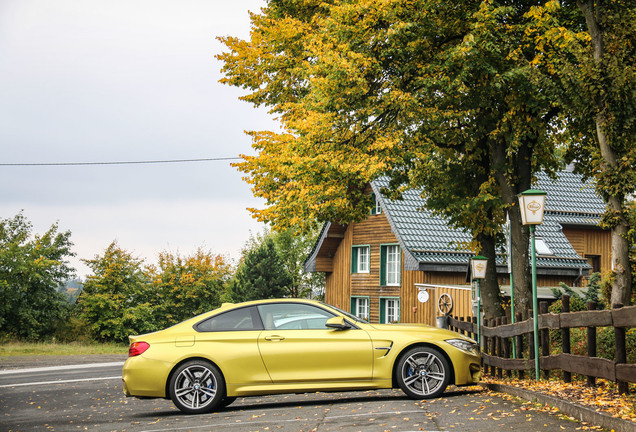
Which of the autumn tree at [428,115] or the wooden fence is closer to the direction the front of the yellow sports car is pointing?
the wooden fence

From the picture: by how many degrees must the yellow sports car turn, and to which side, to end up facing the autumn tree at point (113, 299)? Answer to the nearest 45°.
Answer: approximately 90° to its left

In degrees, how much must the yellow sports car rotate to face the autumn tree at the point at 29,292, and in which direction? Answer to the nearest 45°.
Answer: approximately 135° to its left

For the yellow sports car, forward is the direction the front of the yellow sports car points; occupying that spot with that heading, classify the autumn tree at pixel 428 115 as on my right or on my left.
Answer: on my left

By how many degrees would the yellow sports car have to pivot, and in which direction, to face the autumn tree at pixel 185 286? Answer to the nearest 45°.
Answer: approximately 90° to its left

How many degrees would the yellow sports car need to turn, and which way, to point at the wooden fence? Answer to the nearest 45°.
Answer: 0° — it already faces it

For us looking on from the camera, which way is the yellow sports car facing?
facing to the right of the viewer

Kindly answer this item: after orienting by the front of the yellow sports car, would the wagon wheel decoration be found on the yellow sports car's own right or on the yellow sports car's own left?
on the yellow sports car's own left
